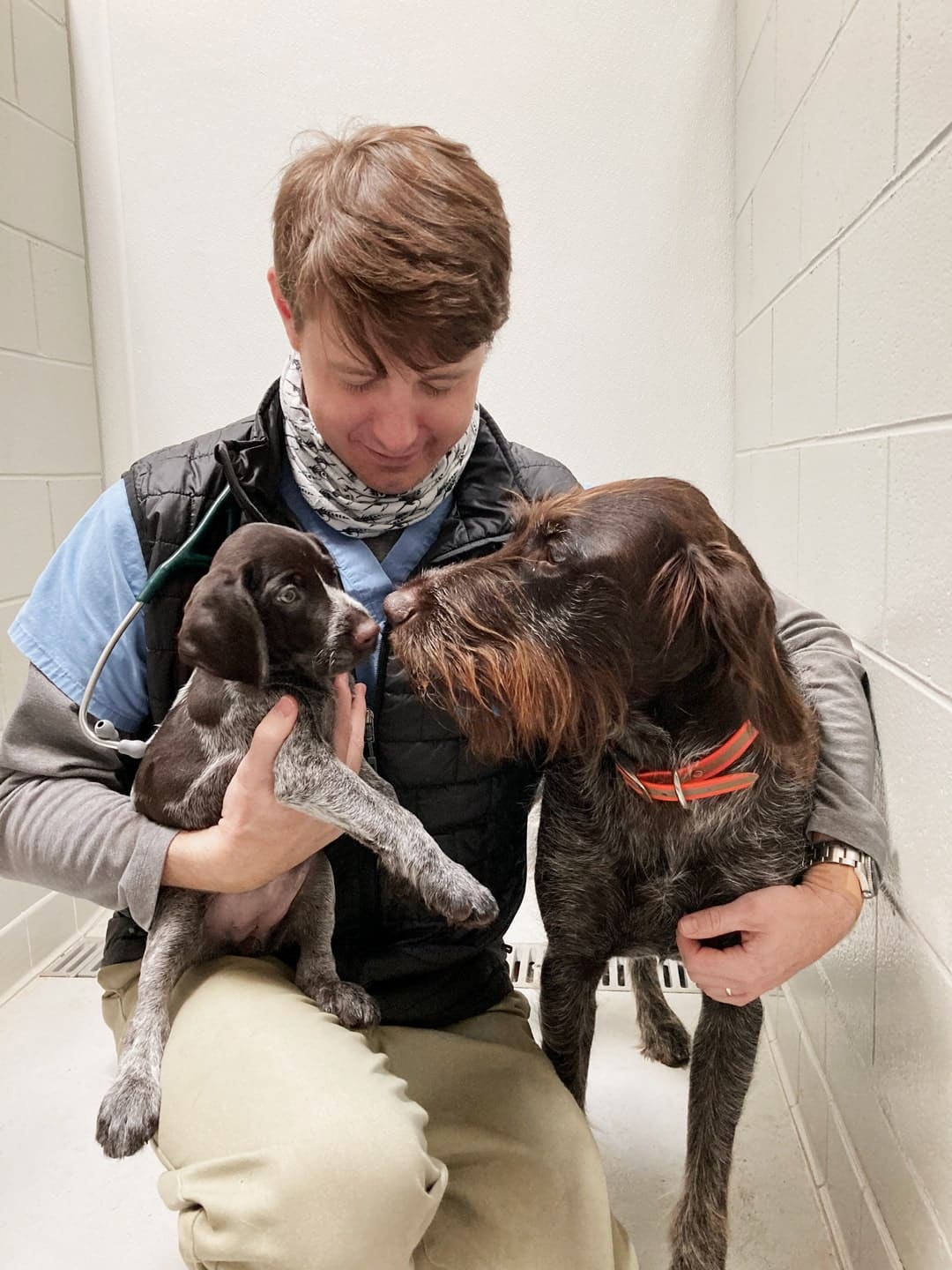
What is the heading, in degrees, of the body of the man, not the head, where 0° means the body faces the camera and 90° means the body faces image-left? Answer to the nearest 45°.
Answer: approximately 0°
